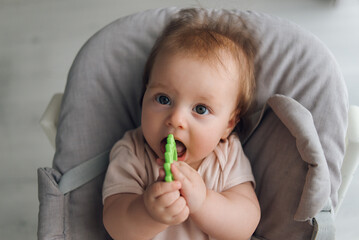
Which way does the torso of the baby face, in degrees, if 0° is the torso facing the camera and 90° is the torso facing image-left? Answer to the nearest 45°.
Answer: approximately 0°
